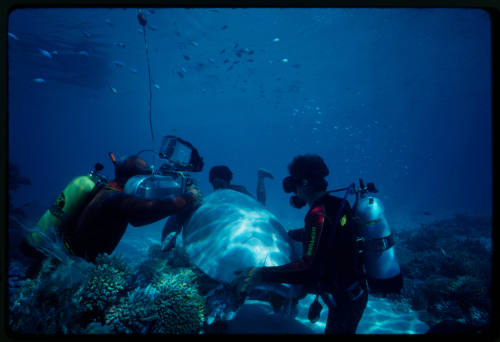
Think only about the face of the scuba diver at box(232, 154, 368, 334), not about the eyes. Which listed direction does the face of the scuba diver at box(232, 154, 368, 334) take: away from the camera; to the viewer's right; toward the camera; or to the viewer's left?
to the viewer's left

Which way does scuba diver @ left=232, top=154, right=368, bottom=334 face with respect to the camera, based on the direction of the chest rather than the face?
to the viewer's left

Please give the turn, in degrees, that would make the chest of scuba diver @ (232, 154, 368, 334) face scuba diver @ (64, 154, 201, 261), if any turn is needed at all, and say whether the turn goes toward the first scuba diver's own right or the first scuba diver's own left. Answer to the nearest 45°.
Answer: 0° — they already face them
